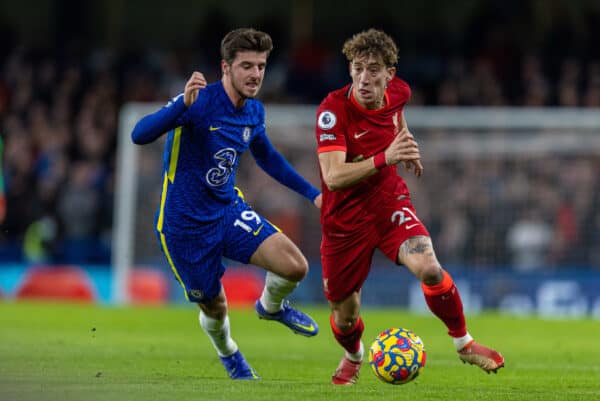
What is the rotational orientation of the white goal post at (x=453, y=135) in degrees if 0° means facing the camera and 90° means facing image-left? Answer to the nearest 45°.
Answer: approximately 0°

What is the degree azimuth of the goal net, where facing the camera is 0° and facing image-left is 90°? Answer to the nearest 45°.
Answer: approximately 0°

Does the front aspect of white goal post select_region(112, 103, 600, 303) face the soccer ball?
yes
